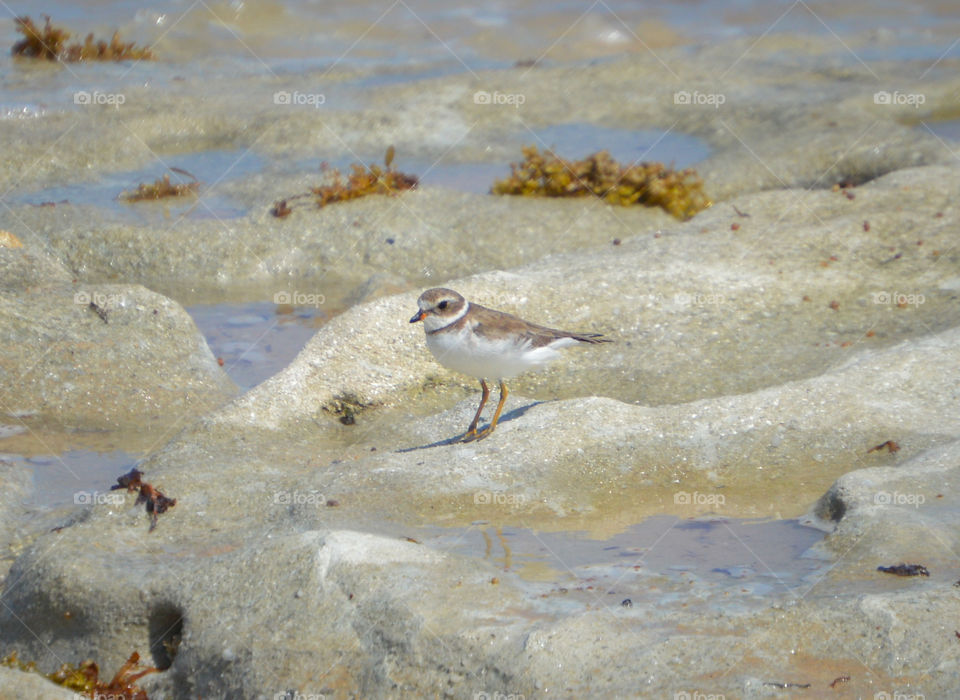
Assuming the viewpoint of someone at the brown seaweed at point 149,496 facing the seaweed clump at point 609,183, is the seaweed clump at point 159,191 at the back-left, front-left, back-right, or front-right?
front-left

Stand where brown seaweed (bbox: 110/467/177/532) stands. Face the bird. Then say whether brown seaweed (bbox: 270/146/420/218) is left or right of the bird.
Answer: left

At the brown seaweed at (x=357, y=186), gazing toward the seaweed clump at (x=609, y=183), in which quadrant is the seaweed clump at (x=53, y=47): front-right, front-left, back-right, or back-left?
back-left

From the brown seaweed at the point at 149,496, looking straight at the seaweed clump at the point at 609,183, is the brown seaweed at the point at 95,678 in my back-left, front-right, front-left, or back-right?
back-right

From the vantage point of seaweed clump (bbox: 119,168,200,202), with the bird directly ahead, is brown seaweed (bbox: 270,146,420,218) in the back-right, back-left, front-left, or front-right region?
front-left

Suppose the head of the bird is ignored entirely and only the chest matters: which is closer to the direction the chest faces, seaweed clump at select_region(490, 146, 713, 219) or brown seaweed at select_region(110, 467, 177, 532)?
the brown seaweed

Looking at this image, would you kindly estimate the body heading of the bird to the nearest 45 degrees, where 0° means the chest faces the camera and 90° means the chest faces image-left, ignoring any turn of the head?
approximately 90°

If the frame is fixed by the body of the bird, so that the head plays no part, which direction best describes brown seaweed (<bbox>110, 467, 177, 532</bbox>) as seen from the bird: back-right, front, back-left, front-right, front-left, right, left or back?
front-left

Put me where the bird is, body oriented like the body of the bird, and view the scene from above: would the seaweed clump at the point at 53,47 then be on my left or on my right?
on my right

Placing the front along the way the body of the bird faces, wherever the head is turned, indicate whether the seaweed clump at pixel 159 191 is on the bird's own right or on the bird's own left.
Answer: on the bird's own right
